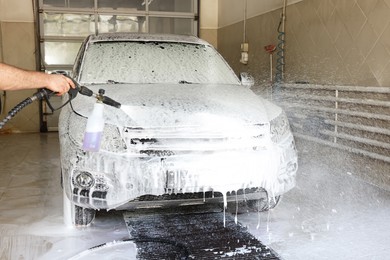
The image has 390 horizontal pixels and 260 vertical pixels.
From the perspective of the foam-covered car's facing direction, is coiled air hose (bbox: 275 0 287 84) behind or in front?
behind

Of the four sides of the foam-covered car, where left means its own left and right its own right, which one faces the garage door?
back

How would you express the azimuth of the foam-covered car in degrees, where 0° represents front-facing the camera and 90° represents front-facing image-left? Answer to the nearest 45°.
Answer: approximately 0°
